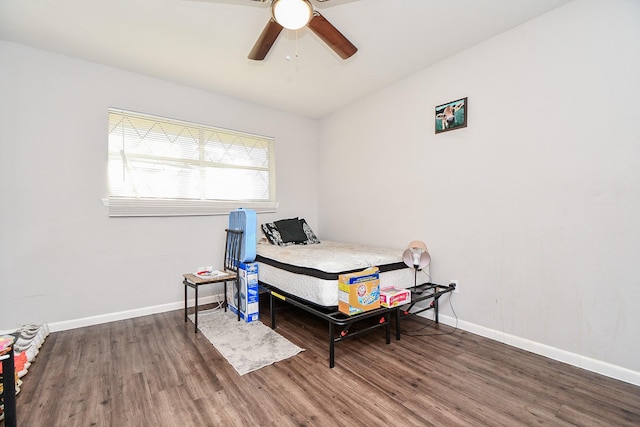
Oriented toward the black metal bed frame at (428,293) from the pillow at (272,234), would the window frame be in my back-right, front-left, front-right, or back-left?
back-right

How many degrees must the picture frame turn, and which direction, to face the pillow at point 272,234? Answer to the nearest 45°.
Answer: approximately 45° to its right

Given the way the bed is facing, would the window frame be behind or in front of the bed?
behind

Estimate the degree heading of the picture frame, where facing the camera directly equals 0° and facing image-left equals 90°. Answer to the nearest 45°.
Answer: approximately 45°

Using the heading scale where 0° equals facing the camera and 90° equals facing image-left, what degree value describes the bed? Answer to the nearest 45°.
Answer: approximately 315°
